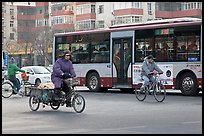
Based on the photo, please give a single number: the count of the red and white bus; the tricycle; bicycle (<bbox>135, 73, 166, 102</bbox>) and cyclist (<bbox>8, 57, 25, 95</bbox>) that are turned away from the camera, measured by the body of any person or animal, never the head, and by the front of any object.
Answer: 0

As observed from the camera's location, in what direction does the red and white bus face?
facing the viewer and to the right of the viewer

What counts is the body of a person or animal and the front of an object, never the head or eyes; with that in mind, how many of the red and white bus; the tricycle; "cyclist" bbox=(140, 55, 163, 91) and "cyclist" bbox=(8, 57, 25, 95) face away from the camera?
0

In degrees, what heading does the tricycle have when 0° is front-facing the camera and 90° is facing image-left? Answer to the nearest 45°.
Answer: approximately 315°
